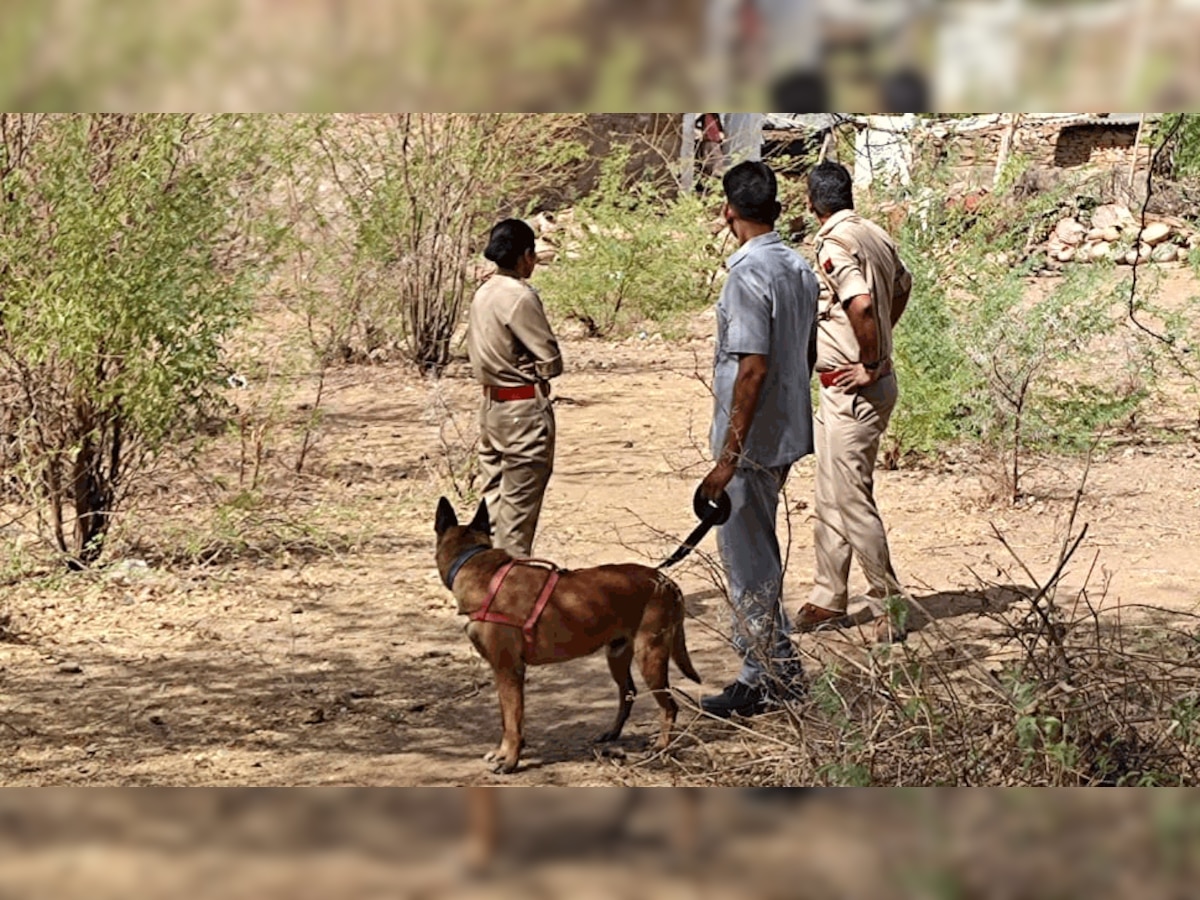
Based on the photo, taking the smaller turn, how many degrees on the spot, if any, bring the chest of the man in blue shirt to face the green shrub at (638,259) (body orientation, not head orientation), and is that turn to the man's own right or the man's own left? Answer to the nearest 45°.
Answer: approximately 45° to the man's own right

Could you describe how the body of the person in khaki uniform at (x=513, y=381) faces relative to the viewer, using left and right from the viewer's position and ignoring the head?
facing away from the viewer and to the right of the viewer

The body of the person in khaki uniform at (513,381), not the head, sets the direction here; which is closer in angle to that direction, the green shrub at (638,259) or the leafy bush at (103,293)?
the green shrub

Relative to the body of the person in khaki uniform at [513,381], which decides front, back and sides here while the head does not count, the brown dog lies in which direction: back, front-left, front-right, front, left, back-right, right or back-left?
back-right

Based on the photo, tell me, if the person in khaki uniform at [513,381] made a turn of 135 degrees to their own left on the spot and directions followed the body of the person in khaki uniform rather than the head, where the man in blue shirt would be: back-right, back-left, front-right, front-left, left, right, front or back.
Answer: back-left

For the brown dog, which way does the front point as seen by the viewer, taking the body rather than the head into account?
to the viewer's left

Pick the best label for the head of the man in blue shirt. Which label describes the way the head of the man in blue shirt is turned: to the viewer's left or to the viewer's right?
to the viewer's left

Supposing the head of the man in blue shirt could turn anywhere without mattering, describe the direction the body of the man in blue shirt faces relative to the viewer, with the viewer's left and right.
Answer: facing away from the viewer and to the left of the viewer

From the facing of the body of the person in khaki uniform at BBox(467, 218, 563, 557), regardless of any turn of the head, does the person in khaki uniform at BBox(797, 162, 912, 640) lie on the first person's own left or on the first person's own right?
on the first person's own right

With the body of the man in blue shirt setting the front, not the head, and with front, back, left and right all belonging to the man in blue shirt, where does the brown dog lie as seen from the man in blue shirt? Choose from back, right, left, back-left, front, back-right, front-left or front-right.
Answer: left

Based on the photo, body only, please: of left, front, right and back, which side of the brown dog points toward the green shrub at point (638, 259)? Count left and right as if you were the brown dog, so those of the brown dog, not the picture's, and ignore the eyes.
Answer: right

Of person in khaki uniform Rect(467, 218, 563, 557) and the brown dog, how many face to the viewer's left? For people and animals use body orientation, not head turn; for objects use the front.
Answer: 1

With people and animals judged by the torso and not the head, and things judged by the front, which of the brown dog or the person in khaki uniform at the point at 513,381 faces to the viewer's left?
the brown dog

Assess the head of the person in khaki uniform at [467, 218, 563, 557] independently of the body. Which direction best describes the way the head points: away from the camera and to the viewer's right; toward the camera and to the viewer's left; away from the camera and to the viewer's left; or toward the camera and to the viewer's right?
away from the camera and to the viewer's right
